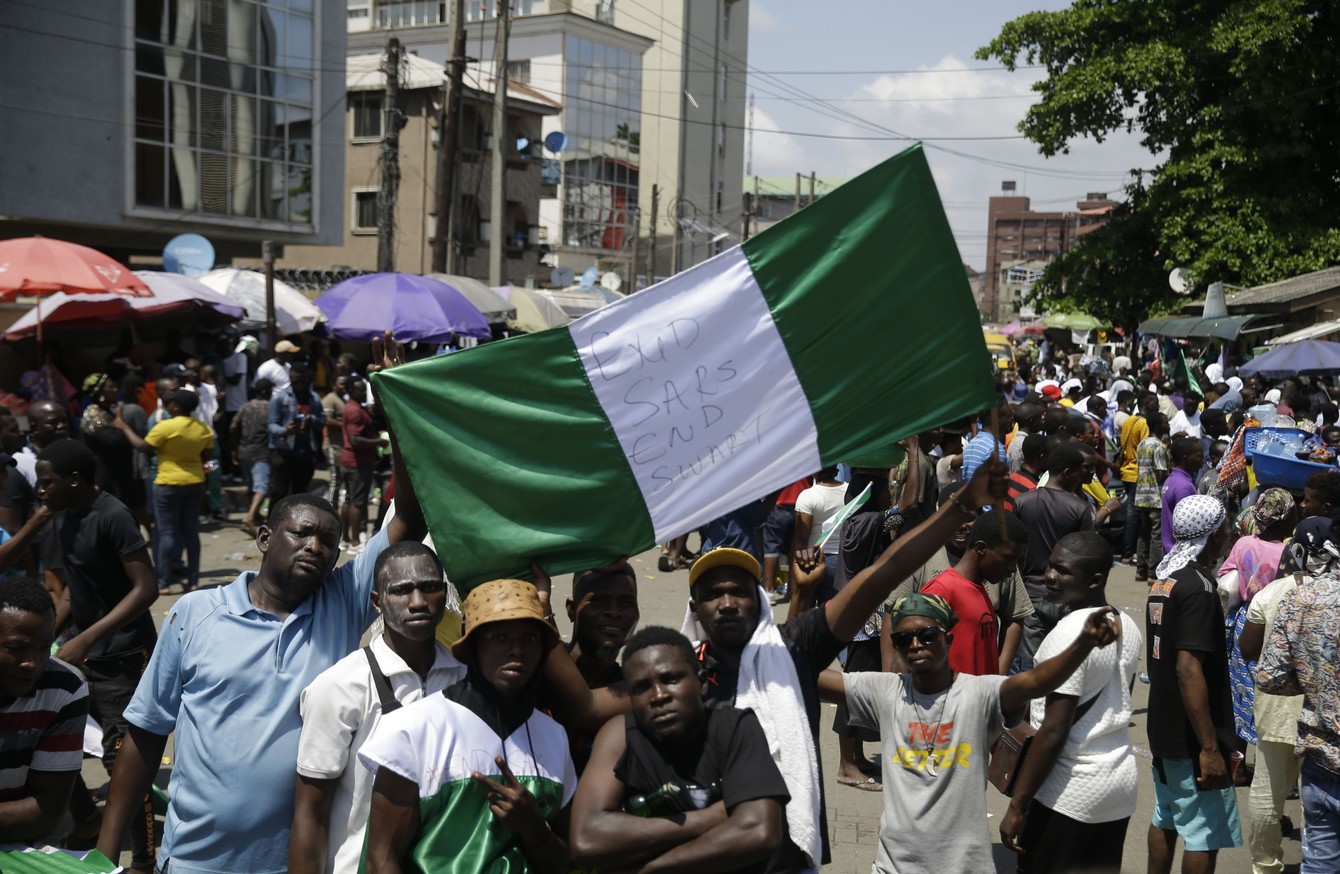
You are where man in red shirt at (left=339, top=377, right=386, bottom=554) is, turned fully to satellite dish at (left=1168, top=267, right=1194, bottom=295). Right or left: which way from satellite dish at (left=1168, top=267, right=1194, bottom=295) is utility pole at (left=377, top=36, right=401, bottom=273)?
left

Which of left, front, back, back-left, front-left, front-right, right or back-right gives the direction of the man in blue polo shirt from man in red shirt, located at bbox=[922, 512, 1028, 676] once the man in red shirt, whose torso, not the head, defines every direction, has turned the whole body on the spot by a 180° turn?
left

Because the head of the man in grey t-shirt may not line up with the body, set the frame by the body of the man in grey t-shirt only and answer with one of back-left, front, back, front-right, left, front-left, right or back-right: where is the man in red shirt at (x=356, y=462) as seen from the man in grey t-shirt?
back-right

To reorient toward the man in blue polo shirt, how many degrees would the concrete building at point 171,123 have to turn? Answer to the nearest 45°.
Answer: approximately 45° to its right

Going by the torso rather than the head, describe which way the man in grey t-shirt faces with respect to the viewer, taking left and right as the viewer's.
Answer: facing the viewer

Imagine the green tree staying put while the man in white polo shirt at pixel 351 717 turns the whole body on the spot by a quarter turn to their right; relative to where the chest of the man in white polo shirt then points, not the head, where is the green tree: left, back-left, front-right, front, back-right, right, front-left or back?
back

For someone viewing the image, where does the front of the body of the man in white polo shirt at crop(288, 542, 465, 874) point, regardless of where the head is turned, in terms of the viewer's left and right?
facing the viewer and to the right of the viewer

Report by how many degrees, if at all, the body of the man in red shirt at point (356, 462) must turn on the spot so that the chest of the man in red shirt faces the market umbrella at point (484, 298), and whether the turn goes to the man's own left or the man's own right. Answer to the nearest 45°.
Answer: approximately 90° to the man's own left

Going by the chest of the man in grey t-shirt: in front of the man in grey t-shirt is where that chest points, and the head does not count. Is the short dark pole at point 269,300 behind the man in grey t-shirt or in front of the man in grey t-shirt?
behind
